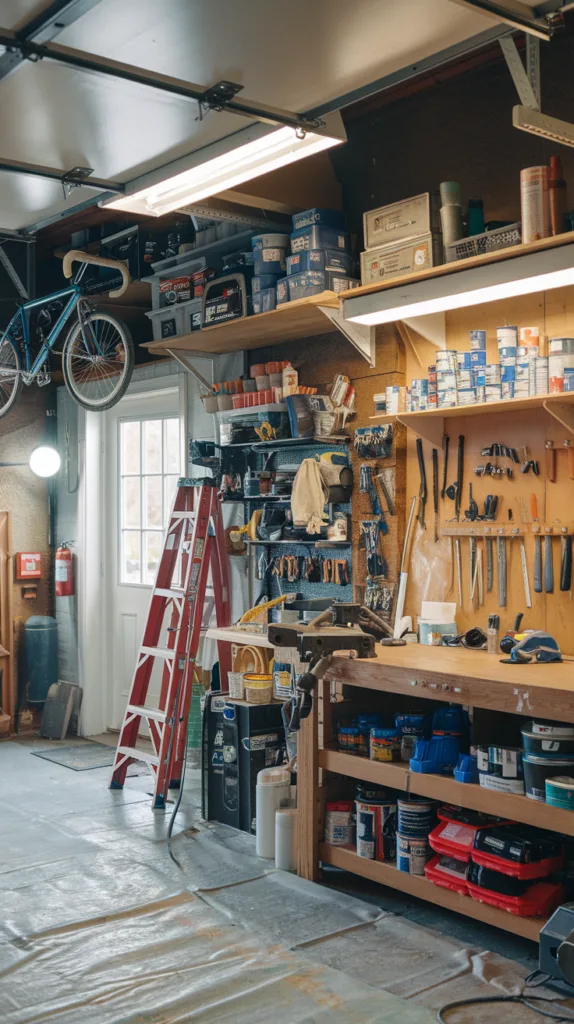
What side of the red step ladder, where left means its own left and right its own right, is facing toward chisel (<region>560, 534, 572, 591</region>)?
left

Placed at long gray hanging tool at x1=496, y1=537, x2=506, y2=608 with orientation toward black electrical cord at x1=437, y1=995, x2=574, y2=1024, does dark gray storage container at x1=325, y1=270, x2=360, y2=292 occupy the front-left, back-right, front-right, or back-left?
back-right

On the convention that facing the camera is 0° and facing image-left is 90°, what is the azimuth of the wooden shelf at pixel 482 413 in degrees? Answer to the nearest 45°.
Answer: approximately 45°

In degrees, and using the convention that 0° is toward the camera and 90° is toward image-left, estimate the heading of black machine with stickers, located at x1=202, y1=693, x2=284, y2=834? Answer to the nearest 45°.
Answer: approximately 45°

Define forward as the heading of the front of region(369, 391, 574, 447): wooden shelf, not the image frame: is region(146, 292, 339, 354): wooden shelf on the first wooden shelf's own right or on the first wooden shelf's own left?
on the first wooden shelf's own right

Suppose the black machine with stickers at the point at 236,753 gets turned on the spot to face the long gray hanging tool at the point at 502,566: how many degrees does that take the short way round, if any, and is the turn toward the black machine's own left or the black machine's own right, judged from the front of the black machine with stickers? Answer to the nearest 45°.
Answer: approximately 90° to the black machine's own left
